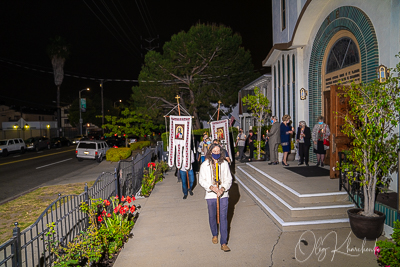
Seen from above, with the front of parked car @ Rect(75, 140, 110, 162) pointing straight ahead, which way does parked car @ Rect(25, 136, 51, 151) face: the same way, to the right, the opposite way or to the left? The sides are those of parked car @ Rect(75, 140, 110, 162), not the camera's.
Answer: the opposite way

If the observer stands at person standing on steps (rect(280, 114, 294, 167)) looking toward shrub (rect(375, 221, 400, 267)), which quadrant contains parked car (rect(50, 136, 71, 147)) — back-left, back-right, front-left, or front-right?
back-right

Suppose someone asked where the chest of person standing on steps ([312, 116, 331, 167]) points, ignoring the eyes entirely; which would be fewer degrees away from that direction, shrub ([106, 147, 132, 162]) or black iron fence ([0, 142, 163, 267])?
the black iron fence

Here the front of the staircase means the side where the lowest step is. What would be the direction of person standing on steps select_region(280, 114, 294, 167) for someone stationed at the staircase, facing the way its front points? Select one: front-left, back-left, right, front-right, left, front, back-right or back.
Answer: back-right

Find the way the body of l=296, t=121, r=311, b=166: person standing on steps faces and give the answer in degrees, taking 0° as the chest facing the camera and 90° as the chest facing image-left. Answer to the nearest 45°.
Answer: approximately 45°

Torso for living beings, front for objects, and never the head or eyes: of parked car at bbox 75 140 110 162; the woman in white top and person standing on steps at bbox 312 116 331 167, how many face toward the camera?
2

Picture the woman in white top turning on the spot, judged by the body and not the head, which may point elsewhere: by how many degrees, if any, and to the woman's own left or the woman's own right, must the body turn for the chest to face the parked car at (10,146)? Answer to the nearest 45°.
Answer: approximately 135° to the woman's own right

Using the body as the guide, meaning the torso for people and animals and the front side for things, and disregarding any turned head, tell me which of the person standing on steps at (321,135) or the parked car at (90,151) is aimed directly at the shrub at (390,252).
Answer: the person standing on steps

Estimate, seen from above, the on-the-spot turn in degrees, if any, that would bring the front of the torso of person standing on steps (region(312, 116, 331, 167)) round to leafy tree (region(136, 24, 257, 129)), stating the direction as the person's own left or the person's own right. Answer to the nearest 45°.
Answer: approximately 135° to the person's own right
